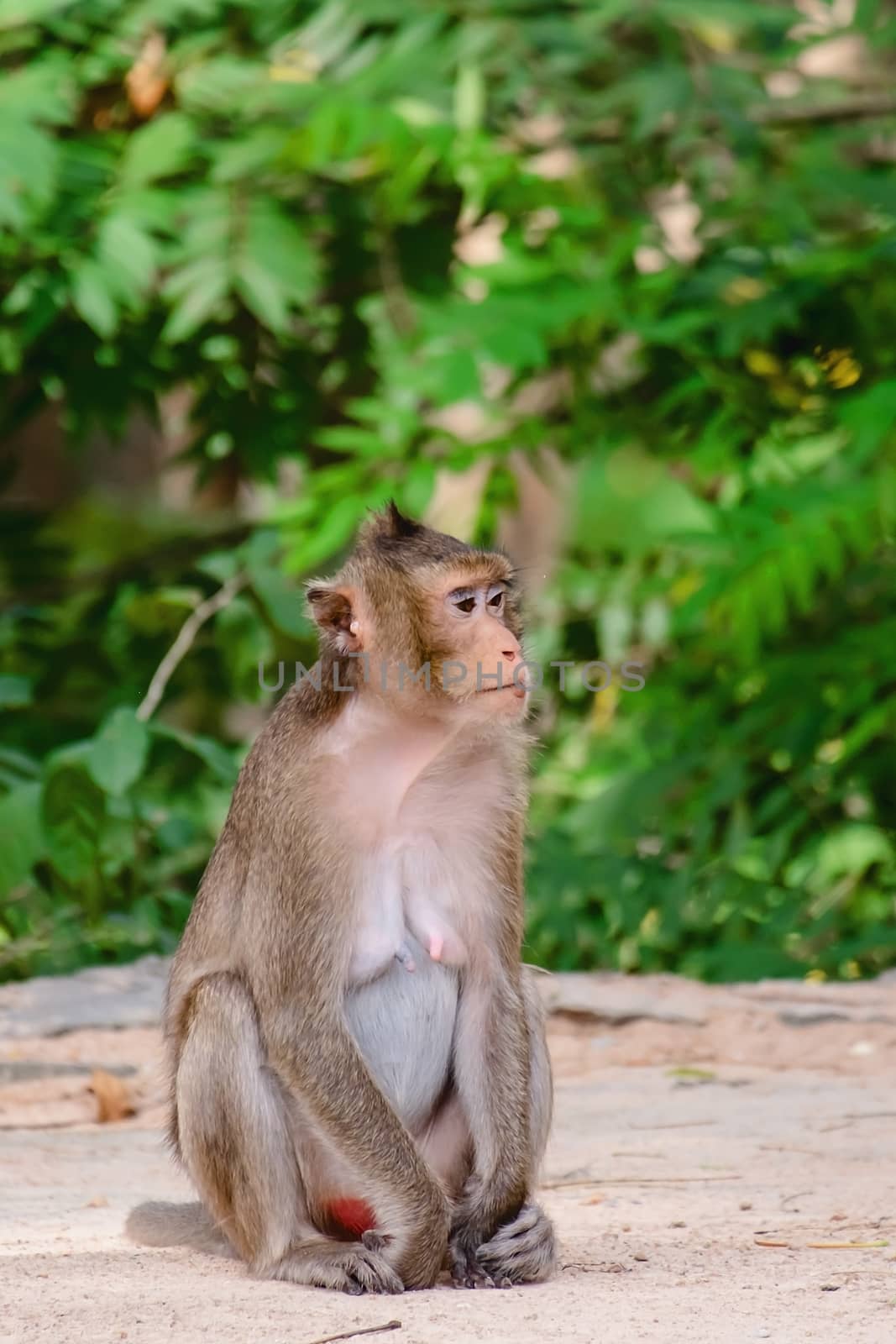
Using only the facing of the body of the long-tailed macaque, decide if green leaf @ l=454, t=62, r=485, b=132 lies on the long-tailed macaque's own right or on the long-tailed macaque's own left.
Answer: on the long-tailed macaque's own left

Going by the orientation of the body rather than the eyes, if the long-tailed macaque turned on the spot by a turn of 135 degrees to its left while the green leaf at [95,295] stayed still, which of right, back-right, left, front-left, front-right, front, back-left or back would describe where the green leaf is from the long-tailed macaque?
front

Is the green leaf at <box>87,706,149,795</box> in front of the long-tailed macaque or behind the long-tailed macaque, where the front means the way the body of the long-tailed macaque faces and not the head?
behind

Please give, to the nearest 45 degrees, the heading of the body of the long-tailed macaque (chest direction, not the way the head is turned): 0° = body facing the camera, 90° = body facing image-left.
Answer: approximately 315°

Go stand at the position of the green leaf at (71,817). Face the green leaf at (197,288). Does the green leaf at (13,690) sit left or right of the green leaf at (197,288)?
left

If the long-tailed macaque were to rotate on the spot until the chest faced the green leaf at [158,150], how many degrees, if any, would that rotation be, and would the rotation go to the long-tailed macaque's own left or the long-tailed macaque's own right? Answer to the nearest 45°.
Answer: approximately 135° to the long-tailed macaque's own left

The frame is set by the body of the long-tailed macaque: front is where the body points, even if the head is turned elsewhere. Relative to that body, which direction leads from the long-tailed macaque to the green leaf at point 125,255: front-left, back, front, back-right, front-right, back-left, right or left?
back-left
